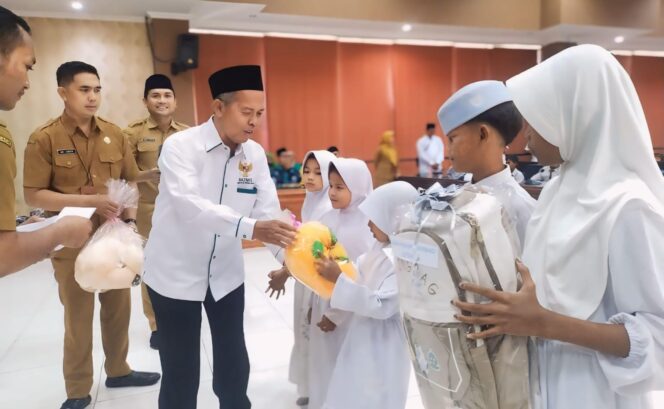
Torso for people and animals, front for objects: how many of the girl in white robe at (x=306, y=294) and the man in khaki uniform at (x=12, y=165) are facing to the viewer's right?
1

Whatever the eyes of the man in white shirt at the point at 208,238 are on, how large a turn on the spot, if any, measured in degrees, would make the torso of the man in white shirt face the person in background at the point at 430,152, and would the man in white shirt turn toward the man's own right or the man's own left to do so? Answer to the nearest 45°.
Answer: approximately 90° to the man's own left

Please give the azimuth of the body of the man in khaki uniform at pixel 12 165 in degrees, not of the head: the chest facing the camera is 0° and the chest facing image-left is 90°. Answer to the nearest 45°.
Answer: approximately 270°

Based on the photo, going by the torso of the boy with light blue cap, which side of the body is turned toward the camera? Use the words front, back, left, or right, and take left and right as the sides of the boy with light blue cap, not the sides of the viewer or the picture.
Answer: left

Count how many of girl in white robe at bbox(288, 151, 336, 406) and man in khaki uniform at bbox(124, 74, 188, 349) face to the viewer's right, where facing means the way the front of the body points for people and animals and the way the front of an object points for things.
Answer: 0

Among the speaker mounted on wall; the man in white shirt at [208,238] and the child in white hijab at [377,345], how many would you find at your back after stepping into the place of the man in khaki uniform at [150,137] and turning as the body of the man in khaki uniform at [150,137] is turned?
1

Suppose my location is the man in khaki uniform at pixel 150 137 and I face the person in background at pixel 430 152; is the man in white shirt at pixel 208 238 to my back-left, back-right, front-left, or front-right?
back-right

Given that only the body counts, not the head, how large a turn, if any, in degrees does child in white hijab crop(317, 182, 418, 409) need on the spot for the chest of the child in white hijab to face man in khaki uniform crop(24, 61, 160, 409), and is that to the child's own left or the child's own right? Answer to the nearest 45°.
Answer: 0° — they already face them

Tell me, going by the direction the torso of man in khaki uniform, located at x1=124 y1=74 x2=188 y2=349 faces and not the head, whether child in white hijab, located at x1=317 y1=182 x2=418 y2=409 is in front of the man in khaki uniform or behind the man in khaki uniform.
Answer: in front

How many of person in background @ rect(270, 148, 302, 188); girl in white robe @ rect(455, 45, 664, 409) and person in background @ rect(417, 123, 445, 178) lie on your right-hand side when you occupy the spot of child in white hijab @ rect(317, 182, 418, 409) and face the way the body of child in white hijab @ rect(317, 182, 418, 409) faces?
2

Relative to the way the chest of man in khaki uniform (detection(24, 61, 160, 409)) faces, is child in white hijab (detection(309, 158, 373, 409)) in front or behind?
in front

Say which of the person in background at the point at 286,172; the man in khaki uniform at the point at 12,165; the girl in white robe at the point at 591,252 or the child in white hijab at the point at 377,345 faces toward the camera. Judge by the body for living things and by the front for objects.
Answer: the person in background

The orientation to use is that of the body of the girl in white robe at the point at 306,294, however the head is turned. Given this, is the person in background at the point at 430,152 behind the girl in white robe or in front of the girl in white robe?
behind

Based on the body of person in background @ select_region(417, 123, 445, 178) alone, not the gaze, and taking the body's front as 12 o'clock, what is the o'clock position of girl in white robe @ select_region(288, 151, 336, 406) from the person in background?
The girl in white robe is roughly at 12 o'clock from the person in background.

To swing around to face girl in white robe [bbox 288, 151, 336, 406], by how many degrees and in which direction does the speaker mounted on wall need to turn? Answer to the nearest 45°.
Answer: approximately 45° to its right
